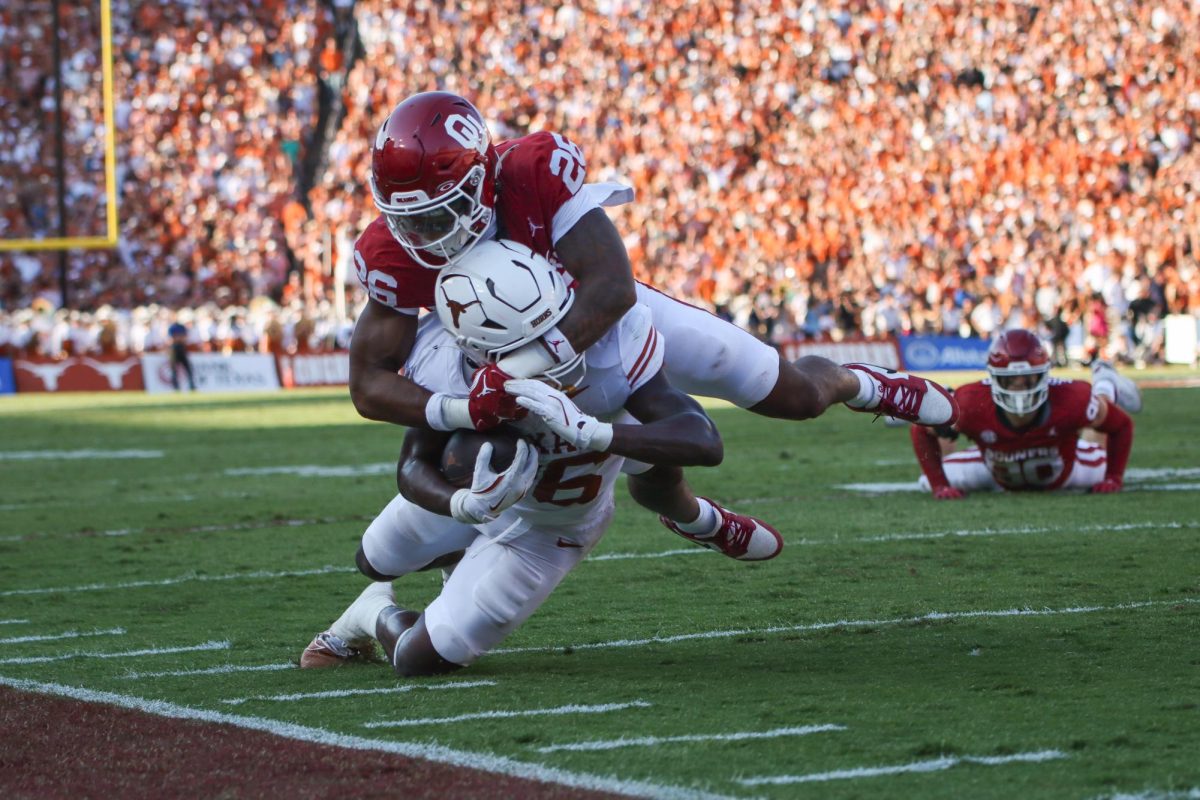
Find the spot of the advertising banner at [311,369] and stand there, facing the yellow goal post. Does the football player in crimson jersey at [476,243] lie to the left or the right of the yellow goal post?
left

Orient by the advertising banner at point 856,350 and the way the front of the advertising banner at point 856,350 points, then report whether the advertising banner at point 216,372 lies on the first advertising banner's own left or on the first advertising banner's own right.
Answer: on the first advertising banner's own right

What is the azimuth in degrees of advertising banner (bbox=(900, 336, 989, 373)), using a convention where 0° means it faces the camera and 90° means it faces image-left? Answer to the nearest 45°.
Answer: approximately 0°

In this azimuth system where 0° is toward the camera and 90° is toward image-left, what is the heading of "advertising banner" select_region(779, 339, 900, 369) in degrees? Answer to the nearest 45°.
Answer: approximately 0°

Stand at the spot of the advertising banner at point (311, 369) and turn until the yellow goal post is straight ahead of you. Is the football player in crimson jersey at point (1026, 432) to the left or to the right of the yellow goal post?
left

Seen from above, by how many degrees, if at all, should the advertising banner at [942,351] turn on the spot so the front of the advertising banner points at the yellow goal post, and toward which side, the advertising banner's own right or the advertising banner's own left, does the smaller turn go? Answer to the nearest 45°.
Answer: approximately 45° to the advertising banner's own right

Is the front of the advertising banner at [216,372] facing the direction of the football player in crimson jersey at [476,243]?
yes

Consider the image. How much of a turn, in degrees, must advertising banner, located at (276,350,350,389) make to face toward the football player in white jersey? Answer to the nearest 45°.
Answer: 0° — it already faces them

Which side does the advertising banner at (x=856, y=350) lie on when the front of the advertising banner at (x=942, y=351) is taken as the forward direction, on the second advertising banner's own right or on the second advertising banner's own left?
on the second advertising banner's own right
